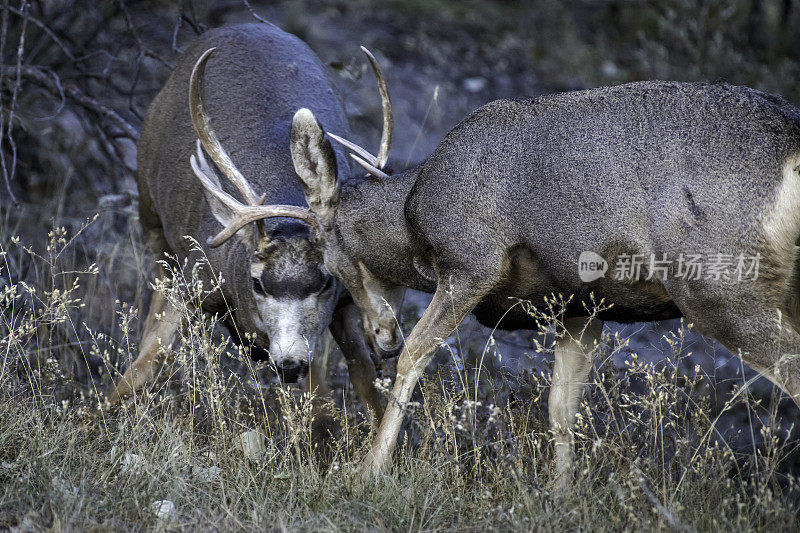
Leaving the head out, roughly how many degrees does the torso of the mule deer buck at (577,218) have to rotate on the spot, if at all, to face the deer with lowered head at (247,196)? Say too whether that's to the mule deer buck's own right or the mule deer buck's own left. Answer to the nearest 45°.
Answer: approximately 45° to the mule deer buck's own right

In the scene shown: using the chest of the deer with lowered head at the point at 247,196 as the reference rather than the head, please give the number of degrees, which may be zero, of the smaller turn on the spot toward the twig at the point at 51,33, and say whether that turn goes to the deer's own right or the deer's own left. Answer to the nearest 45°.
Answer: approximately 135° to the deer's own right

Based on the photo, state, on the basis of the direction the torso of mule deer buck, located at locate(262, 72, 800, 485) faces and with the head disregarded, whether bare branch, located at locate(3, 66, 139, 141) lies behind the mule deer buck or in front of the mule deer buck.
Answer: in front

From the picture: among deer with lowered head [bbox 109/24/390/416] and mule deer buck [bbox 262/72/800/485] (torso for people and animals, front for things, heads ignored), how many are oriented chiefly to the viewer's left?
1

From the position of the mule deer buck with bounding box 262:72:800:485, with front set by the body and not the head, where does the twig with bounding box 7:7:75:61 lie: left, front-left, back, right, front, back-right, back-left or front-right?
front-right

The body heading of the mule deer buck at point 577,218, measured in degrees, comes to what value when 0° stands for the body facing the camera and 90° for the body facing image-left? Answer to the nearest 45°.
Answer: approximately 90°

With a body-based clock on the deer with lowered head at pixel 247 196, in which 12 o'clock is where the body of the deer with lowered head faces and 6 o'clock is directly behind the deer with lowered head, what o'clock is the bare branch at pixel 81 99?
The bare branch is roughly at 5 o'clock from the deer with lowered head.

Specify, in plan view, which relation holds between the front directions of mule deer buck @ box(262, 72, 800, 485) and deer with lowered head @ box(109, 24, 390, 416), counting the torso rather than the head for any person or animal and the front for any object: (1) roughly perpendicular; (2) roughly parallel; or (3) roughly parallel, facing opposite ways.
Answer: roughly perpendicular

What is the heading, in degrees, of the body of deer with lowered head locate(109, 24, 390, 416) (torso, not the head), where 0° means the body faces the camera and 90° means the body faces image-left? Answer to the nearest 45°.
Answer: approximately 0°
